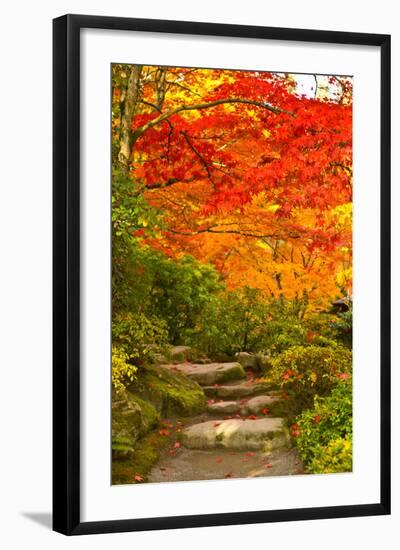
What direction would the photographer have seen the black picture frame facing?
facing the viewer and to the right of the viewer
